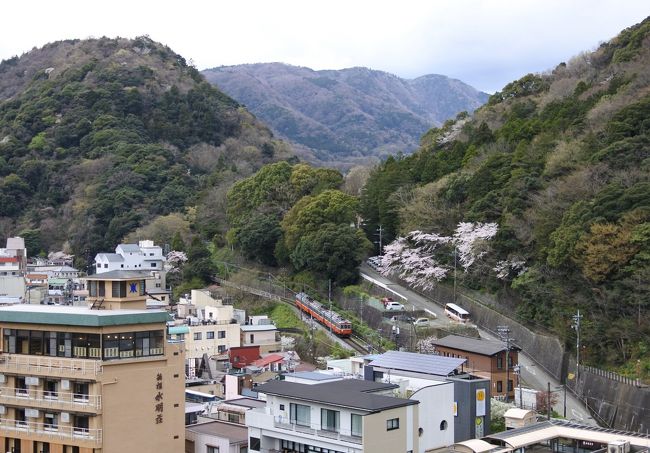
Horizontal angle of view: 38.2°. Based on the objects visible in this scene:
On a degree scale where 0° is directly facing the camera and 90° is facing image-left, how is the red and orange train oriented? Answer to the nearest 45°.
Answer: approximately 315°

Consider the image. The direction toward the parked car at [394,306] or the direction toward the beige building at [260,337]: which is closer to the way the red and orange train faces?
the parked car

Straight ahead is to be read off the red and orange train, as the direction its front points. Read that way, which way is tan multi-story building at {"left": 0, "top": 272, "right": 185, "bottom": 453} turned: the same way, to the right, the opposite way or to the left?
to the right

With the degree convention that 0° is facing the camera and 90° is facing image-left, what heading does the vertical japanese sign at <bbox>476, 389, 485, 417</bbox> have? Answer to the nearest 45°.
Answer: approximately 0°

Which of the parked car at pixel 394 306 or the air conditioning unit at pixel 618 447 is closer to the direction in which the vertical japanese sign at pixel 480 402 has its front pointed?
the air conditioning unit

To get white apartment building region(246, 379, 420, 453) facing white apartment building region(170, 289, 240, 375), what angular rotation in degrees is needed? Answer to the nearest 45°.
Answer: approximately 135° to its right

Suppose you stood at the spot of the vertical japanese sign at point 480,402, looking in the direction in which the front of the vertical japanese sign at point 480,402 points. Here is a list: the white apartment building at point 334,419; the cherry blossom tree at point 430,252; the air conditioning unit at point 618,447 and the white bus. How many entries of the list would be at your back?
2
